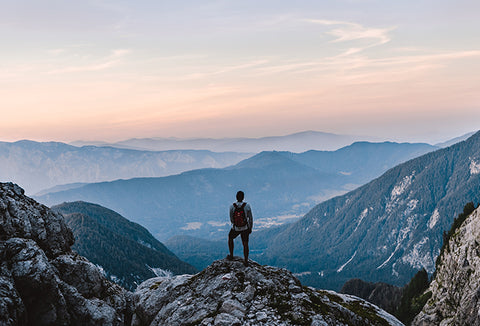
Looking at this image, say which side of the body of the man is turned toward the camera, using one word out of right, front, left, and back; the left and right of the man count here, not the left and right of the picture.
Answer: back

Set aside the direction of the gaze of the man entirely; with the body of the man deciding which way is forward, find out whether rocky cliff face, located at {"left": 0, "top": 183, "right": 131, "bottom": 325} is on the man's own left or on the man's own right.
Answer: on the man's own left
